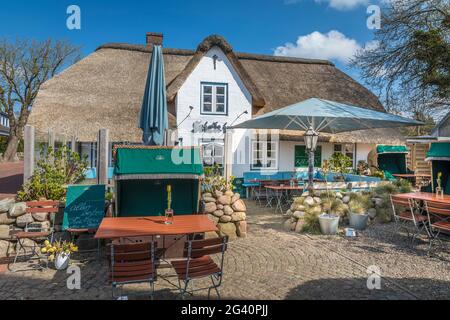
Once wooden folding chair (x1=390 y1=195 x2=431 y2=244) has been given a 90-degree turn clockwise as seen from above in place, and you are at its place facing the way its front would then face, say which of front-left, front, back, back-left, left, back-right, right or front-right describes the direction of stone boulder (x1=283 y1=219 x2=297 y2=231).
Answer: back-right

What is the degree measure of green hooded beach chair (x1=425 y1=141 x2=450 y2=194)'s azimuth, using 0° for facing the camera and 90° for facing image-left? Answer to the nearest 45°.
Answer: approximately 0°

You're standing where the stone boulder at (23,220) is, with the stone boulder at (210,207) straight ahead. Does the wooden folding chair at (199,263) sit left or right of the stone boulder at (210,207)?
right

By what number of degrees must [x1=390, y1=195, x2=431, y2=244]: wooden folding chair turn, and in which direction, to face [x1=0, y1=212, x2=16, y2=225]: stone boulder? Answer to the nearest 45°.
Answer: approximately 180°

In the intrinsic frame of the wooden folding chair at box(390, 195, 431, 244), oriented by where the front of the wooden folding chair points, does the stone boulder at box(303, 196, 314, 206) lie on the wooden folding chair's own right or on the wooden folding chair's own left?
on the wooden folding chair's own left

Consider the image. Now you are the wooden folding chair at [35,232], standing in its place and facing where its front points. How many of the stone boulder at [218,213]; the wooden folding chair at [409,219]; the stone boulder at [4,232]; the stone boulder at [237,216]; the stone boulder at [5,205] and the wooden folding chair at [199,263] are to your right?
2

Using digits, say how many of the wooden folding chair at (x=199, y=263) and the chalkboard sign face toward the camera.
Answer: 1

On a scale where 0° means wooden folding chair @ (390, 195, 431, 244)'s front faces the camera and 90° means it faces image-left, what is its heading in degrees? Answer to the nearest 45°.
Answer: approximately 225°

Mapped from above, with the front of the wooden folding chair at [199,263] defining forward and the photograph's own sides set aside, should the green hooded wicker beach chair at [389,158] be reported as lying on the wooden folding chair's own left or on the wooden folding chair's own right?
on the wooden folding chair's own right
